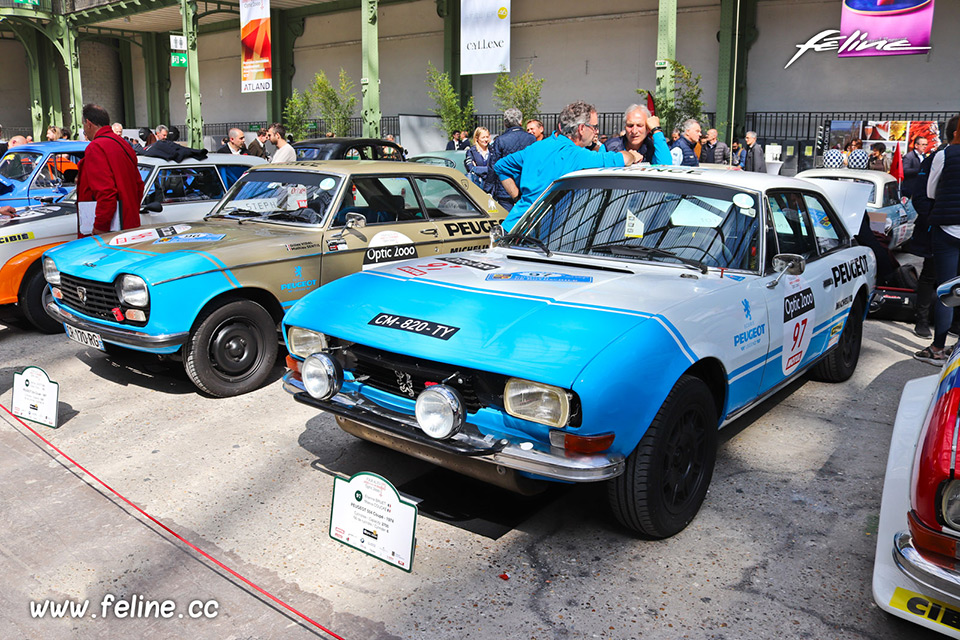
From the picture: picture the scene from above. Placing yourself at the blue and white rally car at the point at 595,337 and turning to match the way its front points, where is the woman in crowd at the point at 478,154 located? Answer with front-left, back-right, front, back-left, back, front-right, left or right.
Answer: back-right

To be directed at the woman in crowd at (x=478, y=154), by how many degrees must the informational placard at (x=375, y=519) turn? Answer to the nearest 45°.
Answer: approximately 135° to its right

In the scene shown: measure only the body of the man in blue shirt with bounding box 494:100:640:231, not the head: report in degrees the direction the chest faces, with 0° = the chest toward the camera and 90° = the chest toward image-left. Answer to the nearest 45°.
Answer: approximately 225°

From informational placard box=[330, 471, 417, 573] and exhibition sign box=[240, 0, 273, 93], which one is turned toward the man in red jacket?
the exhibition sign

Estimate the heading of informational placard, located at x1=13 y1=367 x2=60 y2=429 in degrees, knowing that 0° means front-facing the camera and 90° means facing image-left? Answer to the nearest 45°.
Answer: approximately 45°

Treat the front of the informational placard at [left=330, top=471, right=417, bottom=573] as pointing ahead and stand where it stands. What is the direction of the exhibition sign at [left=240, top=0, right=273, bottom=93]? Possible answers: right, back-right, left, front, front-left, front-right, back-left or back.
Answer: back-right

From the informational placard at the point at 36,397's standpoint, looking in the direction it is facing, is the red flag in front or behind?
behind

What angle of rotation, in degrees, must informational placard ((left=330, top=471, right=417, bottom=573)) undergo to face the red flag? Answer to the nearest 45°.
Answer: approximately 180°

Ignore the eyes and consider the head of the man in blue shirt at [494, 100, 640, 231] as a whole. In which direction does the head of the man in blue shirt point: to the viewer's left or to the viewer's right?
to the viewer's right

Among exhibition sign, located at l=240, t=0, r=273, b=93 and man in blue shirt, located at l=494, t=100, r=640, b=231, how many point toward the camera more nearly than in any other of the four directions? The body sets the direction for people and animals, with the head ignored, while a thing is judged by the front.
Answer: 1

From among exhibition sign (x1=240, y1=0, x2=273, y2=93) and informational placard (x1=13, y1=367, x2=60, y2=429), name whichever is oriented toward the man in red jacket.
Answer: the exhibition sign
